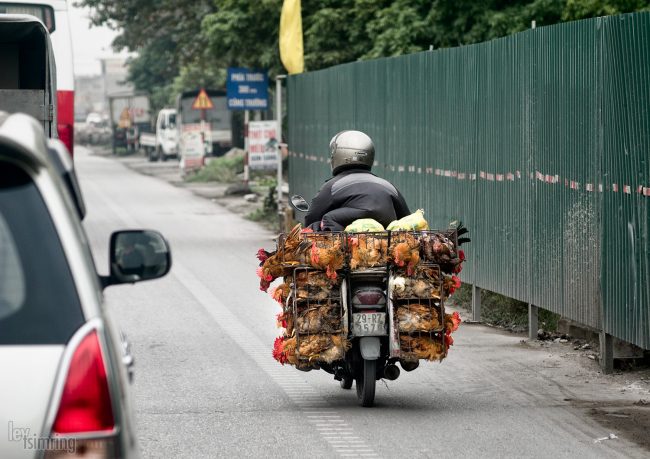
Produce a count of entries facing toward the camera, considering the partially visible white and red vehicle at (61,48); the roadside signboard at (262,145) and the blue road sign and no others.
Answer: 2

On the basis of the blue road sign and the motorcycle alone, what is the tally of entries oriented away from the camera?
1

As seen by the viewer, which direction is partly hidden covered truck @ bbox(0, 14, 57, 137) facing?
away from the camera

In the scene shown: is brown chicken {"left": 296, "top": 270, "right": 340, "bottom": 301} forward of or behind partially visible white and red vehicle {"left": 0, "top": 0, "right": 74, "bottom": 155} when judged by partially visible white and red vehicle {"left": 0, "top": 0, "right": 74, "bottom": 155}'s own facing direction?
behind

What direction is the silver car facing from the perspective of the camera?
away from the camera

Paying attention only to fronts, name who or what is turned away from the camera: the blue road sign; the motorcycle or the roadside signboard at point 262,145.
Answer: the motorcycle

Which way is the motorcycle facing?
away from the camera

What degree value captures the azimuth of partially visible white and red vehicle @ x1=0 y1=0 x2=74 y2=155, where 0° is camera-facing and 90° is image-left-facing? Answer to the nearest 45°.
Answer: approximately 180°

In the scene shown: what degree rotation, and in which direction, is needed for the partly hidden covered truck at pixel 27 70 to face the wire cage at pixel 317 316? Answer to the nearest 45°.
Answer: approximately 135° to its right
